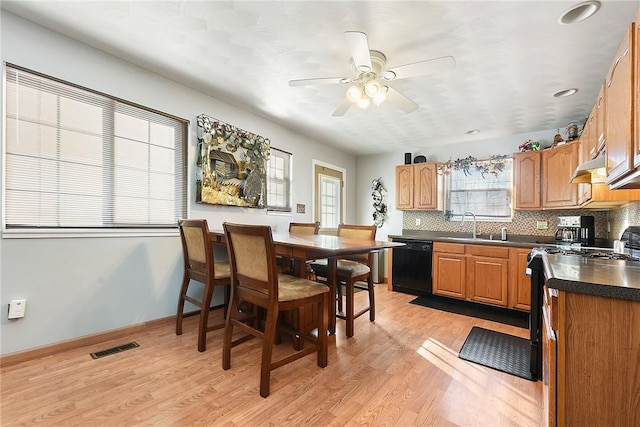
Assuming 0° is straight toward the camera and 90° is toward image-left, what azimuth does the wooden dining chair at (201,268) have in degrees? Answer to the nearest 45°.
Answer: approximately 225°

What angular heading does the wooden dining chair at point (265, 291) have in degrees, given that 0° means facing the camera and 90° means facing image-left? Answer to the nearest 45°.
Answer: approximately 225°

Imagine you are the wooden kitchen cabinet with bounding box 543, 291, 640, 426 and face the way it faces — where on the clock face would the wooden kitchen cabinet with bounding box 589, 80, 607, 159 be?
the wooden kitchen cabinet with bounding box 589, 80, 607, 159 is roughly at 3 o'clock from the wooden kitchen cabinet with bounding box 543, 291, 640, 426.

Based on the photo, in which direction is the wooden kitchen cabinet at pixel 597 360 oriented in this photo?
to the viewer's left

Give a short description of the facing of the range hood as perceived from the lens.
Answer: facing to the left of the viewer

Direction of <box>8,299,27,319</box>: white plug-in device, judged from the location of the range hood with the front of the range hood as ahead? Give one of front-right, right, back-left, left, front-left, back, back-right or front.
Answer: front-left

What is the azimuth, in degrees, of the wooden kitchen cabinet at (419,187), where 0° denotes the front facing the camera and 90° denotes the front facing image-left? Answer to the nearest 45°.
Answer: approximately 0°

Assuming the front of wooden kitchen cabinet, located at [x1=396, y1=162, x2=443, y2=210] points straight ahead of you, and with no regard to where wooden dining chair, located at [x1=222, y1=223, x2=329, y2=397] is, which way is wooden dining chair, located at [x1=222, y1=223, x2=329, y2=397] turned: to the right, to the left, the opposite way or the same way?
the opposite way

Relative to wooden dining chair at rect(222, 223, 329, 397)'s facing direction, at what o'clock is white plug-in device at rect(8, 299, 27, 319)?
The white plug-in device is roughly at 8 o'clock from the wooden dining chair.

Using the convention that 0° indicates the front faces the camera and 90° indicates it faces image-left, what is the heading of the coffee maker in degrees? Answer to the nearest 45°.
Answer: approximately 45°

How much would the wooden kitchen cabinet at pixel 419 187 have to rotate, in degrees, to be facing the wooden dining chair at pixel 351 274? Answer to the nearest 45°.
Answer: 0° — it already faces it
